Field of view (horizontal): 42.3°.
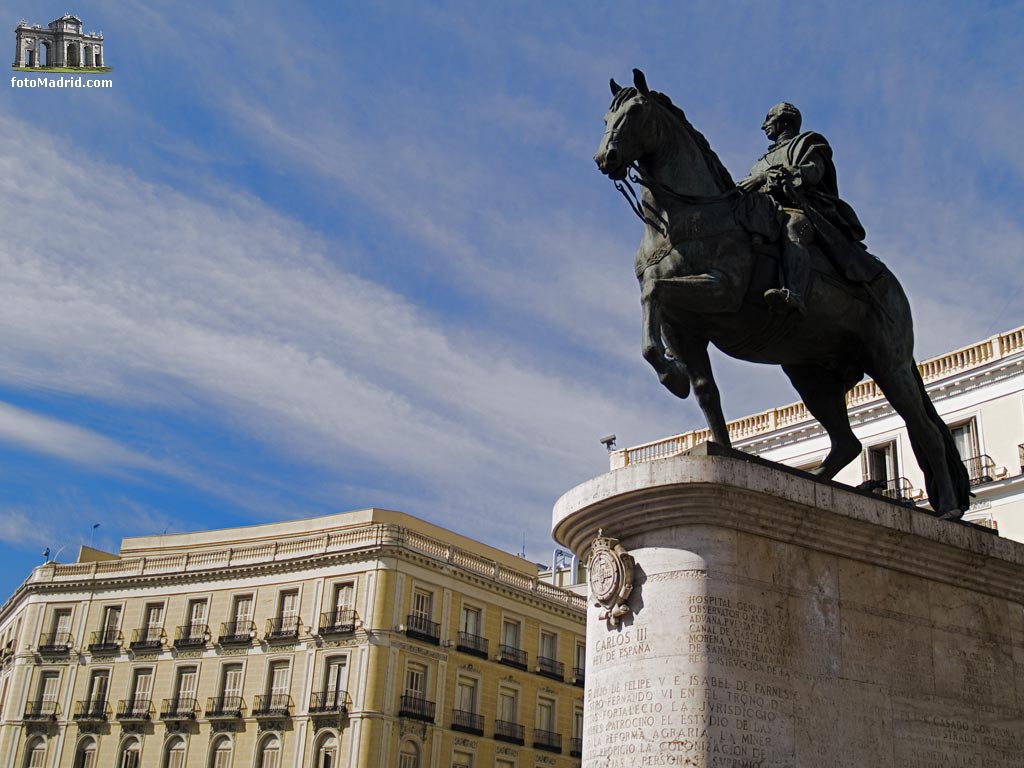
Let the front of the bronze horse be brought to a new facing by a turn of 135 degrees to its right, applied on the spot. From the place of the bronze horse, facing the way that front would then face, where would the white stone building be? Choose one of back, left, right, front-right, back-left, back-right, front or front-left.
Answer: front
